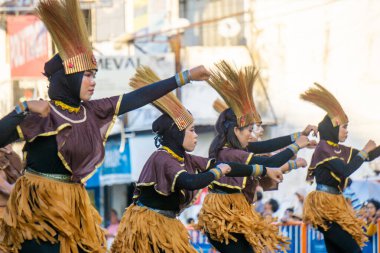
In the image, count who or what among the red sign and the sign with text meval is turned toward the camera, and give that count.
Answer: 2

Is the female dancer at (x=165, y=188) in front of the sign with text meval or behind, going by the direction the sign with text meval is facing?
in front

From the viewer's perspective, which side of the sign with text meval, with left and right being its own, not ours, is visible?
front

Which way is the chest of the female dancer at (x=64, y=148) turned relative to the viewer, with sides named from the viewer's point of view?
facing the viewer and to the right of the viewer

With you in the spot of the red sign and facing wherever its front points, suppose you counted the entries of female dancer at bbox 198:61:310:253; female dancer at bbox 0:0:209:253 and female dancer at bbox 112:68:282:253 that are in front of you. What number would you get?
3

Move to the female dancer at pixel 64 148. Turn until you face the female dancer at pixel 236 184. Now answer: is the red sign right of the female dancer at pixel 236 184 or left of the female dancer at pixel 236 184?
left

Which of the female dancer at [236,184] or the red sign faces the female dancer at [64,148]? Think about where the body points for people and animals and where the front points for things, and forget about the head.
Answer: the red sign

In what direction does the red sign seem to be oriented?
toward the camera

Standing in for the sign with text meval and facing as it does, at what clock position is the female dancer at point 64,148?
The female dancer is roughly at 12 o'clock from the sign with text meval.

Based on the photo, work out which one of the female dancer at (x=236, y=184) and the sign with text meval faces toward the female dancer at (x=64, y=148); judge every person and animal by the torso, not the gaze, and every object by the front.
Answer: the sign with text meval

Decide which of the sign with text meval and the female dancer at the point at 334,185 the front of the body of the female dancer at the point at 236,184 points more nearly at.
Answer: the female dancer

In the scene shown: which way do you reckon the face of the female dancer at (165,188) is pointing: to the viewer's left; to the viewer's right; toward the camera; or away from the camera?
to the viewer's right

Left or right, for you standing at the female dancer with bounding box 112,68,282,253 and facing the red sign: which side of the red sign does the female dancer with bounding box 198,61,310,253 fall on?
right
